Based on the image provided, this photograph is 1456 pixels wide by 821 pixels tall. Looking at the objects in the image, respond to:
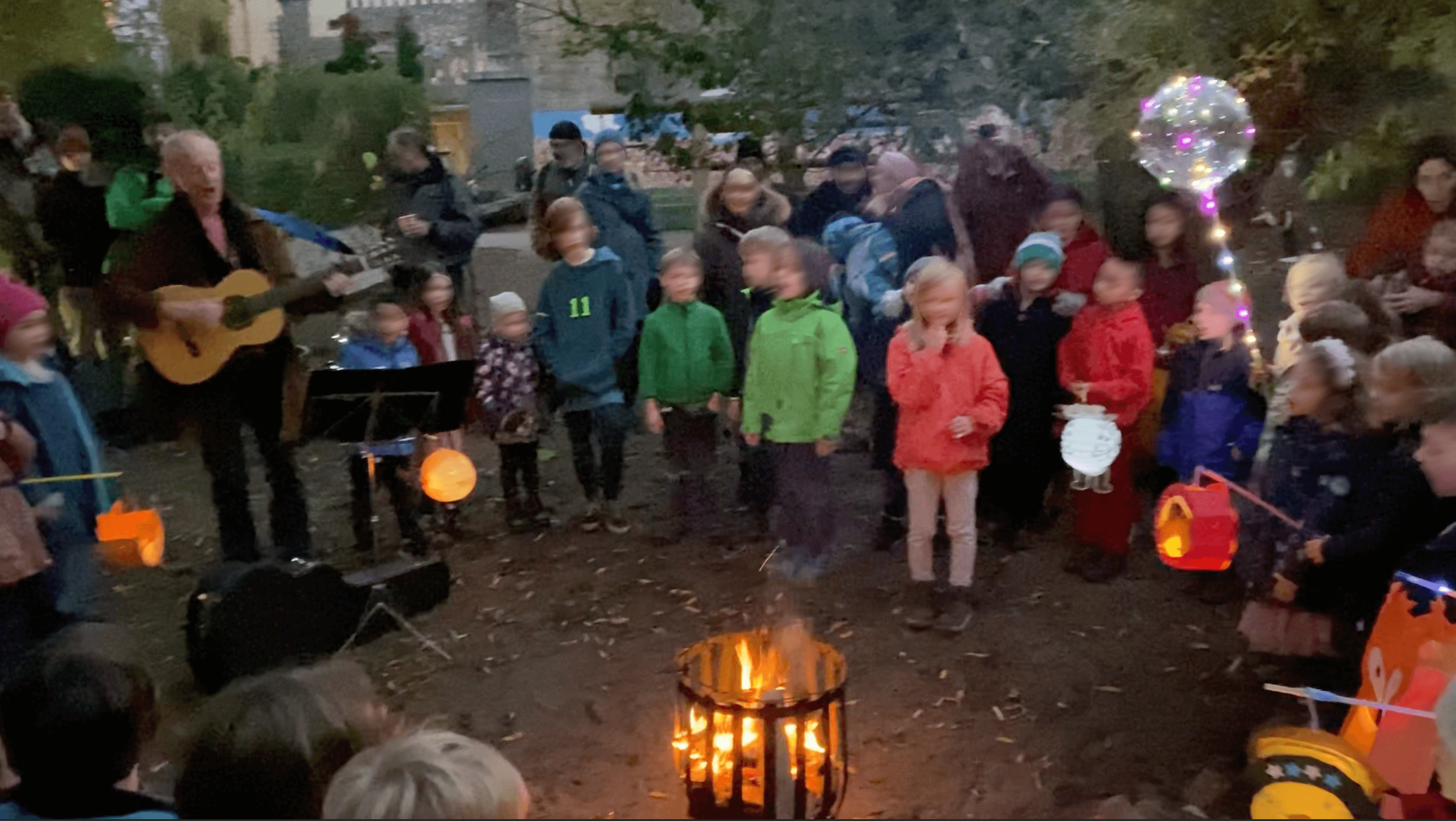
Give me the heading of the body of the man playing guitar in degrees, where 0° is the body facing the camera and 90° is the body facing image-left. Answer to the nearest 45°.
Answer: approximately 315°

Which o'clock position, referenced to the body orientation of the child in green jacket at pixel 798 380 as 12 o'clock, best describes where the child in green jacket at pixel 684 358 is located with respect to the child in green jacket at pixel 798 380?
the child in green jacket at pixel 684 358 is roughly at 3 o'clock from the child in green jacket at pixel 798 380.

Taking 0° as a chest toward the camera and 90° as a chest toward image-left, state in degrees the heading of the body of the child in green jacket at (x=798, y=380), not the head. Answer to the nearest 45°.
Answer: approximately 45°

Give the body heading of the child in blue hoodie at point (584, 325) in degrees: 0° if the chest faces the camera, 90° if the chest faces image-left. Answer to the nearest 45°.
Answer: approximately 0°

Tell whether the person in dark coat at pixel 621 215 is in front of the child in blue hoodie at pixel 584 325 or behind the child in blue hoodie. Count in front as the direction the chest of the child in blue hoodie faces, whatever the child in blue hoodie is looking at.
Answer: behind

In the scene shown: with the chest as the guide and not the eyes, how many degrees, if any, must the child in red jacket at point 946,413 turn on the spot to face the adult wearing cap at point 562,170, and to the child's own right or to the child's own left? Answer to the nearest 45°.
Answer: approximately 135° to the child's own right
